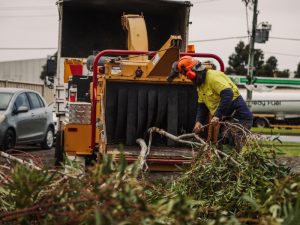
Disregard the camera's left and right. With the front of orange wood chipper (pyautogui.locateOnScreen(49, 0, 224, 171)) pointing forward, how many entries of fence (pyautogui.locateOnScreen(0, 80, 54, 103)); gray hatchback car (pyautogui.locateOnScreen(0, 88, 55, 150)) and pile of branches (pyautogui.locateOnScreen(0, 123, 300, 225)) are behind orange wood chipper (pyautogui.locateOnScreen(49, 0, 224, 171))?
1

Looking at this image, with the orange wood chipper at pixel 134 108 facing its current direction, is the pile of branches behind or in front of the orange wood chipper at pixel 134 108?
behind

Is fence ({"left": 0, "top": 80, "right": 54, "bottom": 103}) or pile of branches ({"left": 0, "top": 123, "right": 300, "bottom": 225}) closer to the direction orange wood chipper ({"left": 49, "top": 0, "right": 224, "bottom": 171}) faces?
the fence

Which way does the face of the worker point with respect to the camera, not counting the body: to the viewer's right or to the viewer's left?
to the viewer's left

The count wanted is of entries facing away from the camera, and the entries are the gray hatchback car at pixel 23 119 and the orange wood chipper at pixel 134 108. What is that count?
1

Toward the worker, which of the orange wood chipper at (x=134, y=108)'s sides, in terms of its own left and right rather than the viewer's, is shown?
right

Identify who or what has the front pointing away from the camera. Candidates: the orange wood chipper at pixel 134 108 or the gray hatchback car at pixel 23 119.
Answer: the orange wood chipper

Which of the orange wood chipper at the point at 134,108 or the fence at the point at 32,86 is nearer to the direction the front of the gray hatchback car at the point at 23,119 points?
the orange wood chipper

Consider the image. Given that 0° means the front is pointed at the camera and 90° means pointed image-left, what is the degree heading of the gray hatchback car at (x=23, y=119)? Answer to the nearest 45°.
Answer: approximately 45°

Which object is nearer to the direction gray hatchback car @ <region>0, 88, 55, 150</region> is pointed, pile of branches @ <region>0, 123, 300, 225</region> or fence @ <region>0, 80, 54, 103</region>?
the pile of branches

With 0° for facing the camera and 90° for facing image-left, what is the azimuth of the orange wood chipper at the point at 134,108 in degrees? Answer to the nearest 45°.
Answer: approximately 180°
